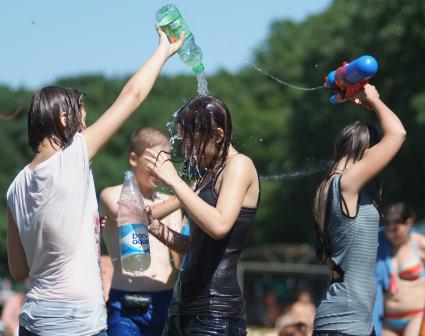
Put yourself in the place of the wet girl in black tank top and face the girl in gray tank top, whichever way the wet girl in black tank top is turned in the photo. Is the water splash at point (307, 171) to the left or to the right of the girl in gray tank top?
left

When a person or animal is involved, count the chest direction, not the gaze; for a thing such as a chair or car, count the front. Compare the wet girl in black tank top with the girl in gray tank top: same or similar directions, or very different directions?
very different directions

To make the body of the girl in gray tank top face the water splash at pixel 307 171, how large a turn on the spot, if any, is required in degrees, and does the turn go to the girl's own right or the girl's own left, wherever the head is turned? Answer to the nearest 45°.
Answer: approximately 90° to the girl's own left

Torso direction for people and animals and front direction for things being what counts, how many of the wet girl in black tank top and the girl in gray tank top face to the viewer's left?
1
